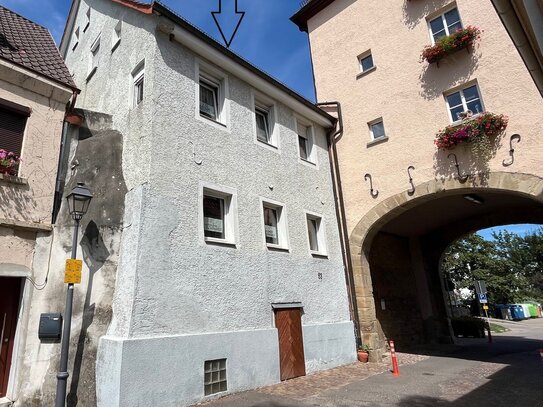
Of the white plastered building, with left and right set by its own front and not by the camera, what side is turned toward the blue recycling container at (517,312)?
left

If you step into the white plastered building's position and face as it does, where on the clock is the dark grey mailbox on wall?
The dark grey mailbox on wall is roughly at 4 o'clock from the white plastered building.

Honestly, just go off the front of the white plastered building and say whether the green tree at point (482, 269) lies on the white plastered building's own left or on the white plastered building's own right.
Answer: on the white plastered building's own left

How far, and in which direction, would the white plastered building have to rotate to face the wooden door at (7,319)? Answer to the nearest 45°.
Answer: approximately 135° to its right

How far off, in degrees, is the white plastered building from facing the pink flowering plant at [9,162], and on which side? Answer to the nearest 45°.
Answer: approximately 135° to its right

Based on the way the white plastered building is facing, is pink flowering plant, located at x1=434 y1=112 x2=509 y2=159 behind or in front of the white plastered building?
in front

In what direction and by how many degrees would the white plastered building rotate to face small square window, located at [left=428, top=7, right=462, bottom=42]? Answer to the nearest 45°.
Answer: approximately 45° to its left

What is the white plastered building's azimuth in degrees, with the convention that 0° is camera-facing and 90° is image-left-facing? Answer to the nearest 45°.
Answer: approximately 315°

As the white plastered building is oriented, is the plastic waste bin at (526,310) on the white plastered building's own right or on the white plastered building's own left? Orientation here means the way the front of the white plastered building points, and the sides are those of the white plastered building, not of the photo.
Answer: on the white plastered building's own left
